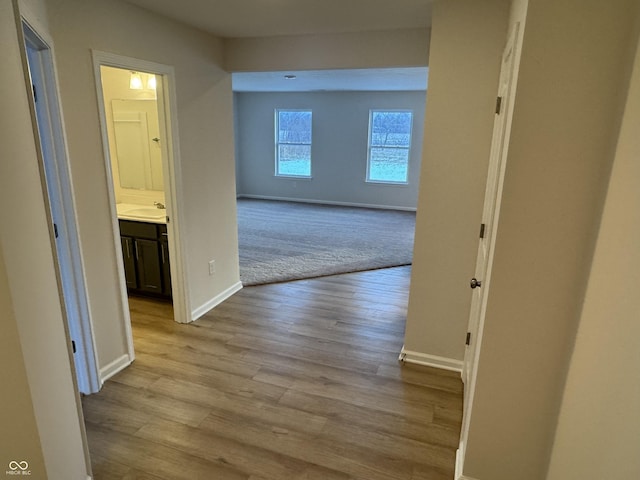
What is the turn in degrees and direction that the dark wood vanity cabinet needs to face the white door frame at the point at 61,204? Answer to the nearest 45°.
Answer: approximately 45° to its left

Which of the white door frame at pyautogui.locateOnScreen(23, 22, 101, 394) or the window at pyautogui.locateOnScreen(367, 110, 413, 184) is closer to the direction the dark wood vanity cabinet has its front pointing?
the white door frame

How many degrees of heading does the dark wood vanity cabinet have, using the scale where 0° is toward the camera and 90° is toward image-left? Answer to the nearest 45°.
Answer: approximately 45°

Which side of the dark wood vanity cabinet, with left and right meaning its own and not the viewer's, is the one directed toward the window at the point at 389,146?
back

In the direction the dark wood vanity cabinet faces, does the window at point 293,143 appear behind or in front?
behind
